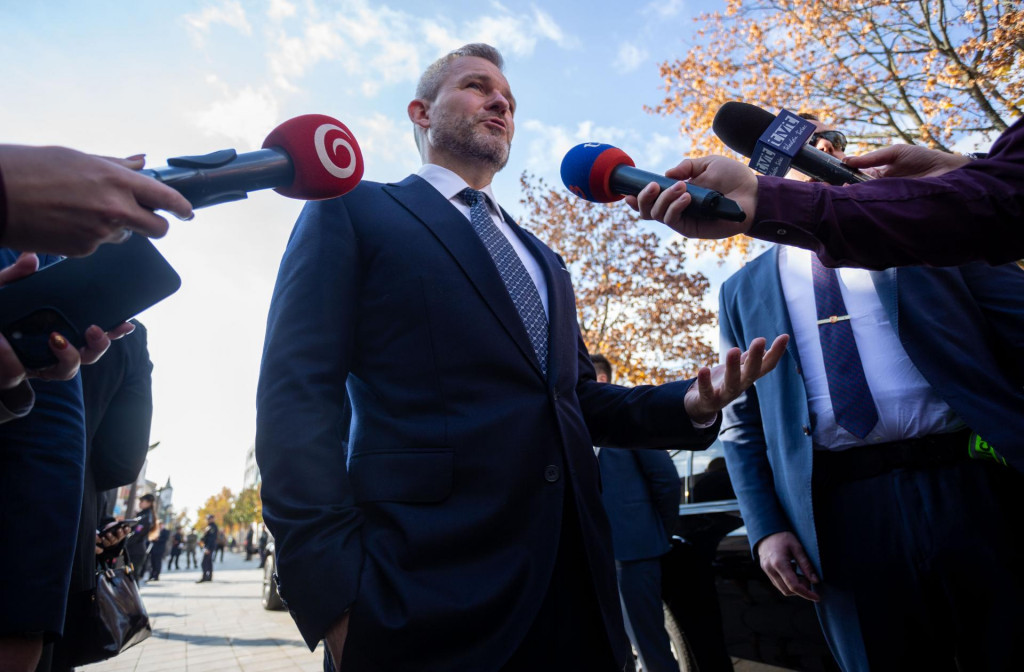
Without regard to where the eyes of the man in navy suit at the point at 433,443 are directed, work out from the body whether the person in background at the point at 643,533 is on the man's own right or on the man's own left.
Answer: on the man's own left

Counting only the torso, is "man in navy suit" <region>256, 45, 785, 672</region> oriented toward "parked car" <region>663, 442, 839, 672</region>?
no

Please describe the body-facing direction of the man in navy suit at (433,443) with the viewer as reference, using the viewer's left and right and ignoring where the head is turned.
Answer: facing the viewer and to the right of the viewer

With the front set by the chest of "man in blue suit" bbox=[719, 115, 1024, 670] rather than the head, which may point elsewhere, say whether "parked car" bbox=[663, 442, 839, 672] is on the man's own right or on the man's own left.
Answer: on the man's own right

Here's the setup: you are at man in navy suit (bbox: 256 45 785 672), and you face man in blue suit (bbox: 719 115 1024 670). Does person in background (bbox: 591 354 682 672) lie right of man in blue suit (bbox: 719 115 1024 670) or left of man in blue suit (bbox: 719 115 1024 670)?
left

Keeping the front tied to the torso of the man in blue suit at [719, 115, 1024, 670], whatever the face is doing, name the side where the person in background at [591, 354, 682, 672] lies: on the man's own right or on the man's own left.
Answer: on the man's own right

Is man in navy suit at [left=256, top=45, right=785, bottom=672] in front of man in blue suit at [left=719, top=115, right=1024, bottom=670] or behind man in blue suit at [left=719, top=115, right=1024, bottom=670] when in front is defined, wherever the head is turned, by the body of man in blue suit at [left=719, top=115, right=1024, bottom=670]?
in front

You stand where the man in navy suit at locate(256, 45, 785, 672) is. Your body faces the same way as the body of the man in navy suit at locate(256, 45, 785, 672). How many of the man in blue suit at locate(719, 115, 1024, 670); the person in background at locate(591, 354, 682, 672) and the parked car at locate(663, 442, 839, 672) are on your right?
0

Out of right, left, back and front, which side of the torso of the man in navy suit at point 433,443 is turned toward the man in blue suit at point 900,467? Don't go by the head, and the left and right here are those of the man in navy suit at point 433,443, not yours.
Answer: left

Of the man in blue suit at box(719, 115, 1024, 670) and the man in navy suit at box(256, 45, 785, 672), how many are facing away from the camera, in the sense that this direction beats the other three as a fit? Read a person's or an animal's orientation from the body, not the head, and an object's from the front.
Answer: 0

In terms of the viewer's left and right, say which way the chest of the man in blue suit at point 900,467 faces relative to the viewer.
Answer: facing the viewer and to the left of the viewer

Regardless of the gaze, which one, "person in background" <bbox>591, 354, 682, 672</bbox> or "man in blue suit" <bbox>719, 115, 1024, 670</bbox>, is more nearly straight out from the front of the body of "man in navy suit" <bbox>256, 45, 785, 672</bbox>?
the man in blue suit

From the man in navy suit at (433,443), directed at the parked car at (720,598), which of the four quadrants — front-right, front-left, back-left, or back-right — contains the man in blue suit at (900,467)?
front-right

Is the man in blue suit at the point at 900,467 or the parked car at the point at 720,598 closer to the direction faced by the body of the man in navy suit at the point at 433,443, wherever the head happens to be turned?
the man in blue suit

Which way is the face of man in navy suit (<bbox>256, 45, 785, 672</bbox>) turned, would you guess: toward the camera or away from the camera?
toward the camera
